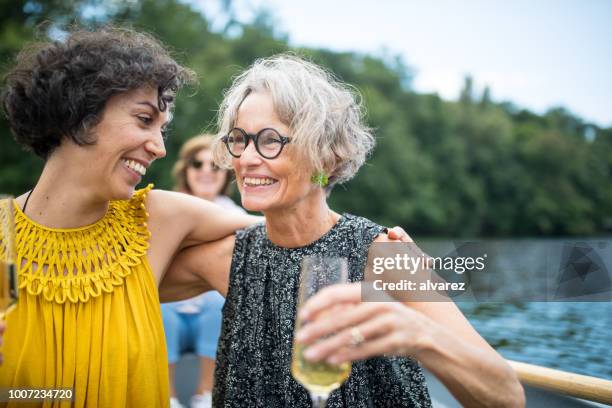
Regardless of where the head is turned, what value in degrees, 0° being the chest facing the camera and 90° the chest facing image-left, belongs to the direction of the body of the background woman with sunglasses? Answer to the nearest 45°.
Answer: approximately 0°

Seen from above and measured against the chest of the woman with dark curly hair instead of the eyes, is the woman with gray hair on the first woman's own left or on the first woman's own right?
on the first woman's own left

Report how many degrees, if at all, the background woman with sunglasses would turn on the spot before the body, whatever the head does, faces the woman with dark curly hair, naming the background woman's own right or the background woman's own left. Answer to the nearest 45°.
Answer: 0° — they already face them

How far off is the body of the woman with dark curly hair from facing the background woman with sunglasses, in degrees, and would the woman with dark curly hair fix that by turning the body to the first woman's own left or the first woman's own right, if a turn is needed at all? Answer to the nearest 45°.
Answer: approximately 180°

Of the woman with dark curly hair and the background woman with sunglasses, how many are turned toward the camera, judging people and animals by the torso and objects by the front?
2

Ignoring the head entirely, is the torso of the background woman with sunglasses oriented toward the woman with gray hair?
yes
